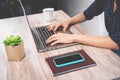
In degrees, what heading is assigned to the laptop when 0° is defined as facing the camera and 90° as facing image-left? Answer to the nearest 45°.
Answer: approximately 270°
